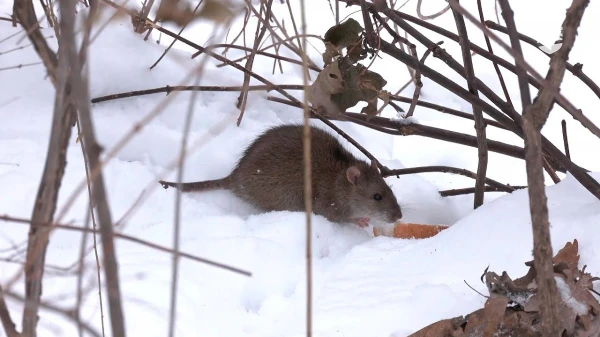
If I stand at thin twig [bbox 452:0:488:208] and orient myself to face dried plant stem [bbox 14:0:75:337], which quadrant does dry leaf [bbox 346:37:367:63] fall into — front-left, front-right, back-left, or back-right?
front-right

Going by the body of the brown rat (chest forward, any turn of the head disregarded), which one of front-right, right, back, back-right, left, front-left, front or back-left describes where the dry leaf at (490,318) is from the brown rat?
right

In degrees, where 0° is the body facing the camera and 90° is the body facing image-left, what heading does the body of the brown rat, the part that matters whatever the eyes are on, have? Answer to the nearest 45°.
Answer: approximately 270°

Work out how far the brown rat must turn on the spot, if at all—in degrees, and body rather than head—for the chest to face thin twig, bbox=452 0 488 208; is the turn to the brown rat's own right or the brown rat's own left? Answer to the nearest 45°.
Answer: approximately 45° to the brown rat's own right

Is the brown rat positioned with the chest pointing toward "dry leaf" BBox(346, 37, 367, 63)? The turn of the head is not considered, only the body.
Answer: no

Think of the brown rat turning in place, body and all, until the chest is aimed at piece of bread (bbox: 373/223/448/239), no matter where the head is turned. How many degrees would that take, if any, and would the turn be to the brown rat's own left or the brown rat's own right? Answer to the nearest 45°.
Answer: approximately 45° to the brown rat's own right

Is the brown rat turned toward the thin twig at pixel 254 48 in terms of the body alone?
no

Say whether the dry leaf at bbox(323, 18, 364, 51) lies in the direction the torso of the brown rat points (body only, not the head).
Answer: no
